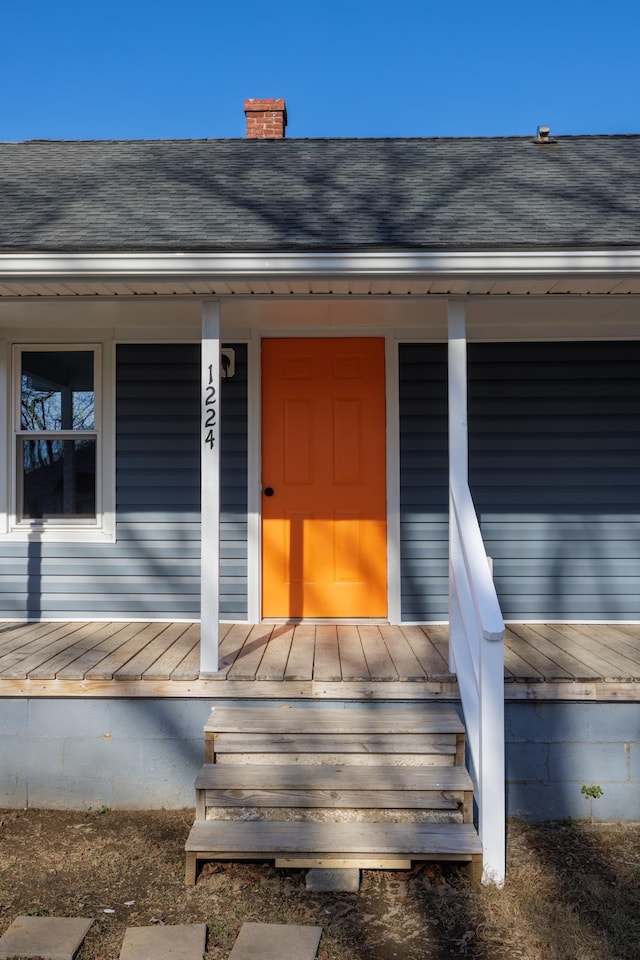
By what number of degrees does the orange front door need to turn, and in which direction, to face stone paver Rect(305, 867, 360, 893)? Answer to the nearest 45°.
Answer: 0° — it already faces it

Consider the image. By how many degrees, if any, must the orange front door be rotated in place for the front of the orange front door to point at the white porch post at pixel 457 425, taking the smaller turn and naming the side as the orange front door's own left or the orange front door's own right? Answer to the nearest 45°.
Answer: approximately 45° to the orange front door's own left

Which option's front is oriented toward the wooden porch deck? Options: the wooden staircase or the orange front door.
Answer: the orange front door

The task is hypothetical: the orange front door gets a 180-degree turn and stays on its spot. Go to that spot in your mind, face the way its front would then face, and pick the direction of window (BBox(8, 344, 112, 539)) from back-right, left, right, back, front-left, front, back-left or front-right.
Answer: left

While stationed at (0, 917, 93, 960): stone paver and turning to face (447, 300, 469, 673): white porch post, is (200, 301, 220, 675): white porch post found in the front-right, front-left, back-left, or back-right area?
front-left

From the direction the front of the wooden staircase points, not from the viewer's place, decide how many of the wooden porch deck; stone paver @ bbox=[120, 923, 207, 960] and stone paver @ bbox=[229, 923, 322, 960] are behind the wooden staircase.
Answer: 1

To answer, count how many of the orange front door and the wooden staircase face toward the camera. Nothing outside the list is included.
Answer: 2

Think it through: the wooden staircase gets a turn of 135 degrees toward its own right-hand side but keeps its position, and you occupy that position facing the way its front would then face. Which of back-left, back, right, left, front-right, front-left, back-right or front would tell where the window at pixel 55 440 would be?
front

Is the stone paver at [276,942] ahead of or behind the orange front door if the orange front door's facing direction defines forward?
ahead

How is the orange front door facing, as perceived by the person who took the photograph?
facing the viewer

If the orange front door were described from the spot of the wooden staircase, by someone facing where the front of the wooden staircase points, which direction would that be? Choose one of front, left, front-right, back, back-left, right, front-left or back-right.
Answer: back

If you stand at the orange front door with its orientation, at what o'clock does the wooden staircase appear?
The wooden staircase is roughly at 12 o'clock from the orange front door.

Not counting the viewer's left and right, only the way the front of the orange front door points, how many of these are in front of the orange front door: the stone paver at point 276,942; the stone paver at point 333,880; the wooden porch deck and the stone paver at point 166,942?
4
